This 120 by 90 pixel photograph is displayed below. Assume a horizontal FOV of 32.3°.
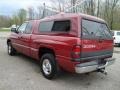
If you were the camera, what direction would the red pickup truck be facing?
facing away from the viewer and to the left of the viewer
